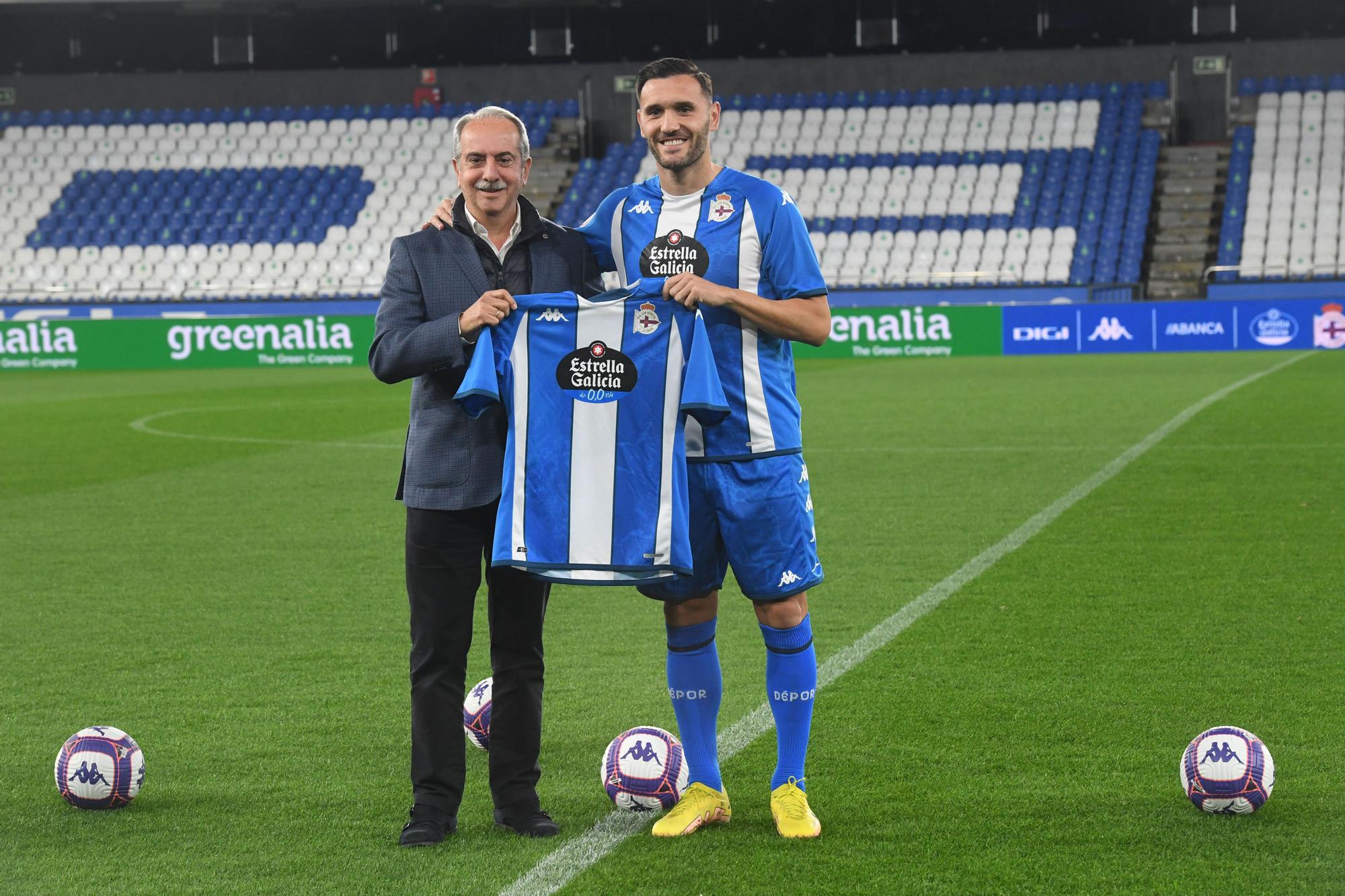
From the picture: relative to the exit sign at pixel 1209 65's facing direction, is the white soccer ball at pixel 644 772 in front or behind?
in front

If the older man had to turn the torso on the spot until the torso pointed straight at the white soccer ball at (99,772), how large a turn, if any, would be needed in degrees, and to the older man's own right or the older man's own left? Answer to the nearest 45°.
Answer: approximately 90° to the older man's own right

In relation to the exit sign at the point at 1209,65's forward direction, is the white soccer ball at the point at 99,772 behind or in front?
in front

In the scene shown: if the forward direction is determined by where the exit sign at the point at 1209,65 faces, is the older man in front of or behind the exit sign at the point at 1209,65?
in front

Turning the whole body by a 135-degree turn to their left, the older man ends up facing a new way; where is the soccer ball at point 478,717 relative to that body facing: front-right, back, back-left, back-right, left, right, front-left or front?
front-left

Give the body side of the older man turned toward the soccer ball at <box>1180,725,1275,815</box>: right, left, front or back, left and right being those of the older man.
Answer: left

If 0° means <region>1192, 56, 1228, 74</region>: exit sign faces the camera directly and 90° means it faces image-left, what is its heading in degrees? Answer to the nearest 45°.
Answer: approximately 0°

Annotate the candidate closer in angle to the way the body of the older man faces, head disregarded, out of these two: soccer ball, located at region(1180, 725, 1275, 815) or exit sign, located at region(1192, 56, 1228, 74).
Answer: the soccer ball

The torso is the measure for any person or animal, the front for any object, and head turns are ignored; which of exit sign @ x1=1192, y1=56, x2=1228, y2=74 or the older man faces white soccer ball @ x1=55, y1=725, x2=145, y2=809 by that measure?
the exit sign

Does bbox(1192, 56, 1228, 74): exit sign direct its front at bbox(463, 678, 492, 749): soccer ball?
yes

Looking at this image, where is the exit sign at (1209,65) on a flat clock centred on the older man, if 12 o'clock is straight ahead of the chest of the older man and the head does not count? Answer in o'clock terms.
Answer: The exit sign is roughly at 7 o'clock from the older man.
